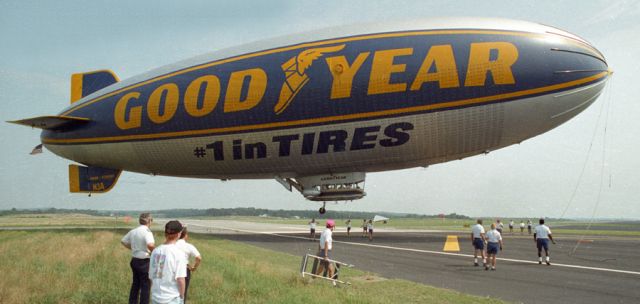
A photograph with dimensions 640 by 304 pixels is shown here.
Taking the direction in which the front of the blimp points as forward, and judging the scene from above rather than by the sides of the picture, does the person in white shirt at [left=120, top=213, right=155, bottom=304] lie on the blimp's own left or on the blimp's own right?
on the blimp's own right

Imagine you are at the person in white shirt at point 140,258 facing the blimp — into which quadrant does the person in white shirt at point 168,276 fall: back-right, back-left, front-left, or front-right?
back-right

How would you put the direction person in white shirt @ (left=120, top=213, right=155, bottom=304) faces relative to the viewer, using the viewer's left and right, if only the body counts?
facing away from the viewer and to the right of the viewer

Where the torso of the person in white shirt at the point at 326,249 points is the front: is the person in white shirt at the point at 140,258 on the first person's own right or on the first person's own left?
on the first person's own right

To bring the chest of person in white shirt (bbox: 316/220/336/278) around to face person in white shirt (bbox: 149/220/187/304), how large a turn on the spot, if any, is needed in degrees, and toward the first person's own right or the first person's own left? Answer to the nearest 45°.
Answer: approximately 90° to the first person's own right

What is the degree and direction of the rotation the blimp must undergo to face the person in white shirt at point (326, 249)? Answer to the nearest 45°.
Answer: approximately 90° to its right

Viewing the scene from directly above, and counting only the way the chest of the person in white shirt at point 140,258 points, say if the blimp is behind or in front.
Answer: in front

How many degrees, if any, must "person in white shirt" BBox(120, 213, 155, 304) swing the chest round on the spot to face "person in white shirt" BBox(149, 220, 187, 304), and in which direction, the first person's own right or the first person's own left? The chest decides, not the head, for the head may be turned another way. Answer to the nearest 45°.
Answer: approximately 135° to the first person's own right

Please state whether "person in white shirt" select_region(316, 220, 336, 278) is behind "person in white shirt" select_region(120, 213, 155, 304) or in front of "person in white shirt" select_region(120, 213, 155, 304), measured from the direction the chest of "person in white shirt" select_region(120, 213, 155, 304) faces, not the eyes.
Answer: in front

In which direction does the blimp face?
to the viewer's right
